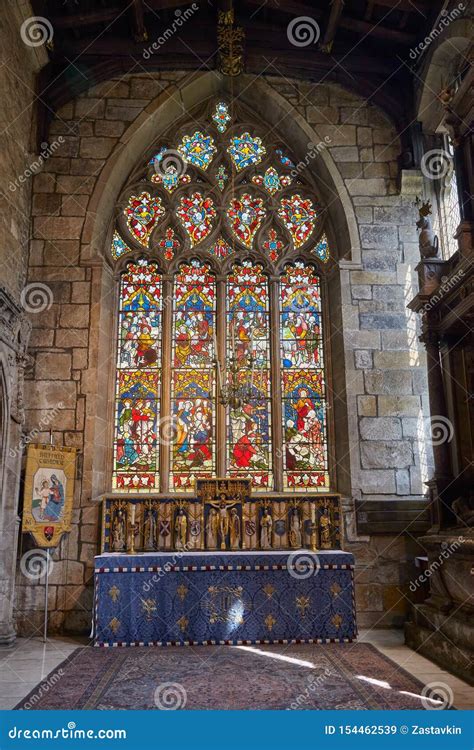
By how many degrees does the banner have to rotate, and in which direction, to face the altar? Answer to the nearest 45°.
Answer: approximately 45° to its left

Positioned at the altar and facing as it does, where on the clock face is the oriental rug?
The oriental rug is roughly at 12 o'clock from the altar.

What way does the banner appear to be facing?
toward the camera

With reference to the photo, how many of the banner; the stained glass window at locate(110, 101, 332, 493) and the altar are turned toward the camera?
3

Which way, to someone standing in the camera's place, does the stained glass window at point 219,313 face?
facing the viewer
